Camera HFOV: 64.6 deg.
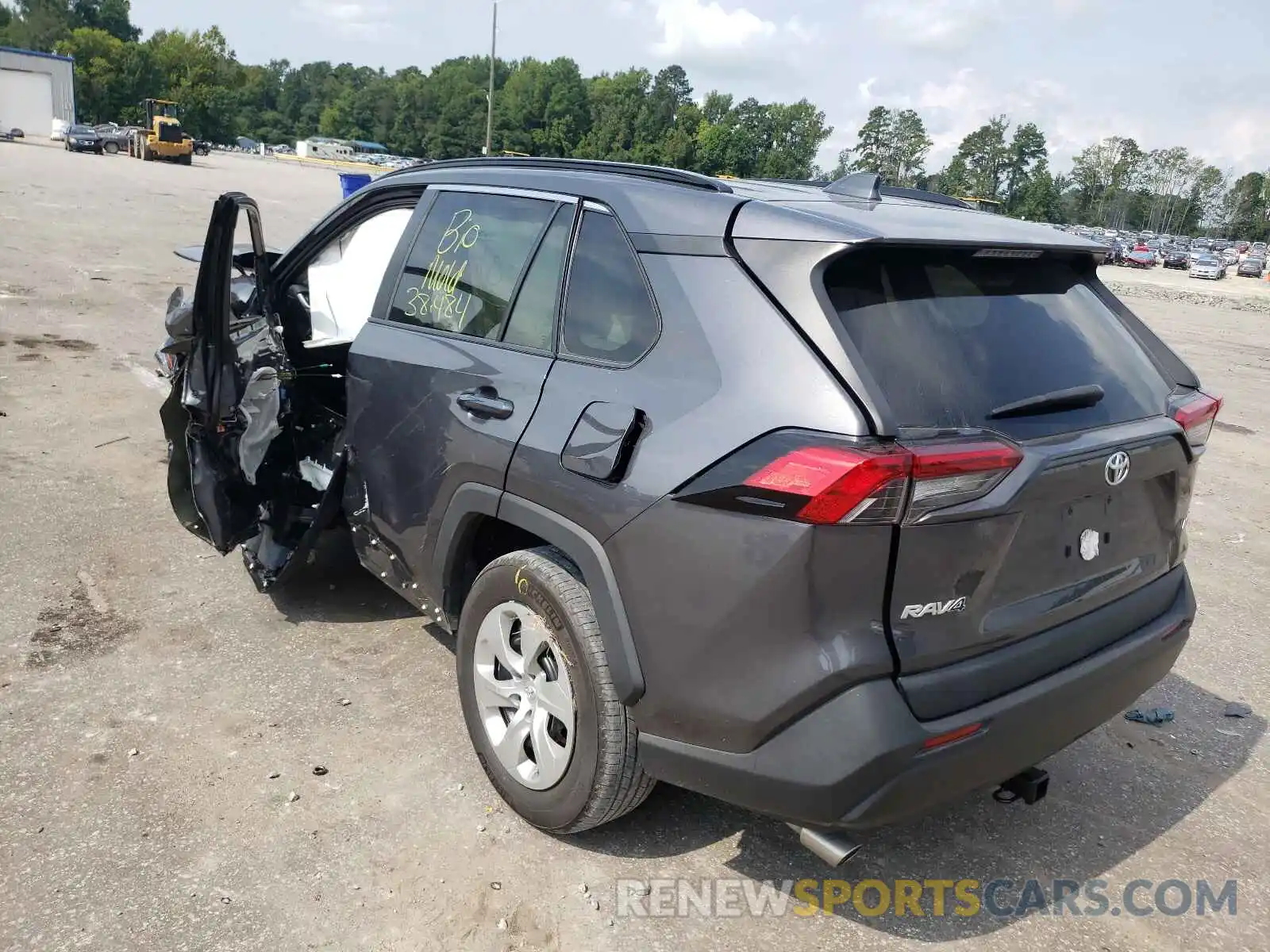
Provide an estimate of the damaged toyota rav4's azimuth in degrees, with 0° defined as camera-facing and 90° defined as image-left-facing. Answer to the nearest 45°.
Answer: approximately 135°
